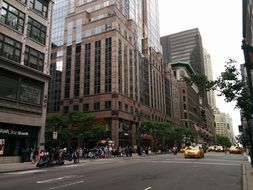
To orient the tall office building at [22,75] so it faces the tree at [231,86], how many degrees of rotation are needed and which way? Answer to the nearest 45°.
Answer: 0° — it already faces it

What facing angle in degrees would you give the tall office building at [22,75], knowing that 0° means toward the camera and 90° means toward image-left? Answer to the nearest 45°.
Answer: approximately 315°
